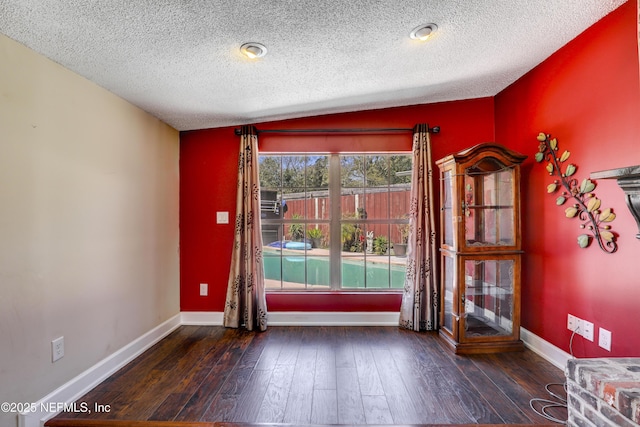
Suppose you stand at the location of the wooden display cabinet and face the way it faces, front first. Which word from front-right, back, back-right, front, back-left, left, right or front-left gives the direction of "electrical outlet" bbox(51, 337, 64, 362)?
front-right

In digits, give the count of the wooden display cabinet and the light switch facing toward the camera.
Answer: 2

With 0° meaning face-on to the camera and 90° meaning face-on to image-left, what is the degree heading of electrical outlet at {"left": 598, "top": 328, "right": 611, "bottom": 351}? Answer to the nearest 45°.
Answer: approximately 45°

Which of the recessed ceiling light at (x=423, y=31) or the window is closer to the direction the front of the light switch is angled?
the recessed ceiling light

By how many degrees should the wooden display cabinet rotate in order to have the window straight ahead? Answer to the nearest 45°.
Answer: approximately 90° to its right

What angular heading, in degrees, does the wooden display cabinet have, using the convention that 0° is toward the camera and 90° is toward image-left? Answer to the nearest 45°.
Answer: approximately 0°

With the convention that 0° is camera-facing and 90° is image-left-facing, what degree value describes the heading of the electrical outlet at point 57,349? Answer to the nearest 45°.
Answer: approximately 315°

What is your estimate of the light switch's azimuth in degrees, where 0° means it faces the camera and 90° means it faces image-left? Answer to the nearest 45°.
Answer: approximately 0°

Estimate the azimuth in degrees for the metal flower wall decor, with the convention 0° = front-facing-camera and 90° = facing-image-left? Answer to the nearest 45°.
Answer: approximately 45°
